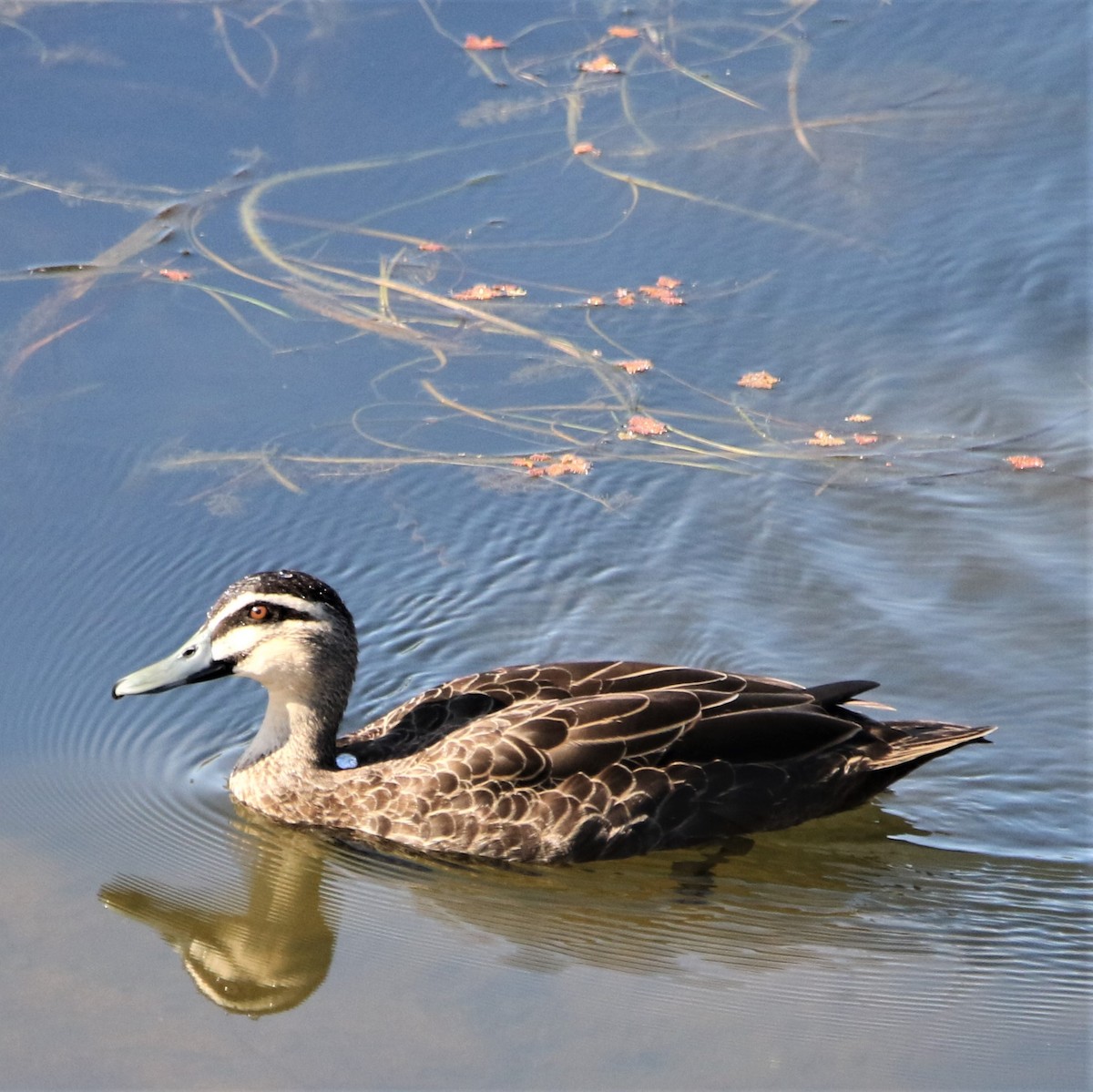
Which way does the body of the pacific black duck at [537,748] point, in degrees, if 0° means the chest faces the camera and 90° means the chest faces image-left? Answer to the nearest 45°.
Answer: approximately 90°
